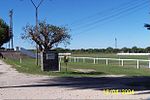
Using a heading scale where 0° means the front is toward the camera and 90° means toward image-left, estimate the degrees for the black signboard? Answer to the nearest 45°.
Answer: approximately 0°
